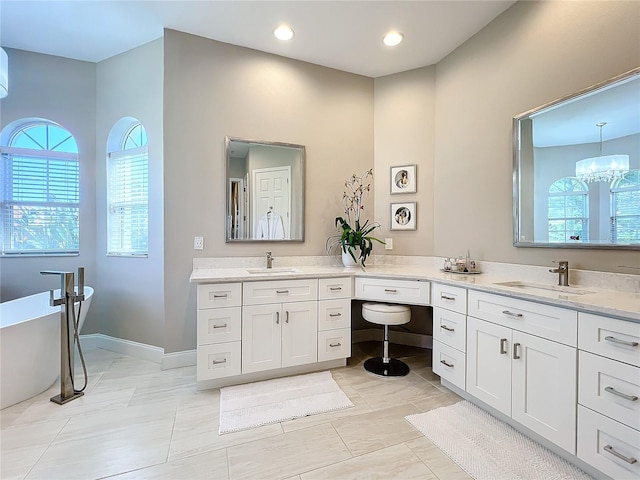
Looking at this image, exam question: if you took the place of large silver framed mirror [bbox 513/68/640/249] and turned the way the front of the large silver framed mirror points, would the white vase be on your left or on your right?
on your right

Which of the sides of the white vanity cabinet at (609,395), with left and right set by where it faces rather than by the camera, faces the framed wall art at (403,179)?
right

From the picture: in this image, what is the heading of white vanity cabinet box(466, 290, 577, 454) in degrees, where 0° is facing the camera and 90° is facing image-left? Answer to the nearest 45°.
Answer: approximately 45°

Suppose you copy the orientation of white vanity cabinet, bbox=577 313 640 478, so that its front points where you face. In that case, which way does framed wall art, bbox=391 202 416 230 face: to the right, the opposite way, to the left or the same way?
to the left

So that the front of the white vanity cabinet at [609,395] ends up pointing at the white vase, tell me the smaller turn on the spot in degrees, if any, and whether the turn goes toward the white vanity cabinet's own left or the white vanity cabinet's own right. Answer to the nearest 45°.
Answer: approximately 45° to the white vanity cabinet's own right

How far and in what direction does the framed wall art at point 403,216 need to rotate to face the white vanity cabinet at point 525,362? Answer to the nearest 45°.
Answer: approximately 45° to its left

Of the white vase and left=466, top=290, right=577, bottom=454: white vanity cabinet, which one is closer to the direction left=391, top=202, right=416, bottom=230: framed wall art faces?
the white vanity cabinet

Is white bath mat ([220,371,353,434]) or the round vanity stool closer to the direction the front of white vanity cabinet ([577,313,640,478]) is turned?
the white bath mat

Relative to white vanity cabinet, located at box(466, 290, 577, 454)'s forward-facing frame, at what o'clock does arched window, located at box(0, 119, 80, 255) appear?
The arched window is roughly at 1 o'clock from the white vanity cabinet.

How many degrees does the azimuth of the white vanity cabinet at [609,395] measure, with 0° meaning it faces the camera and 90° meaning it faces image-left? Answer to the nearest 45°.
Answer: approximately 45°

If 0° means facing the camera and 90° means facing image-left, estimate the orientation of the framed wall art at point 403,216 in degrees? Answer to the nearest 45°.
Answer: approximately 0°

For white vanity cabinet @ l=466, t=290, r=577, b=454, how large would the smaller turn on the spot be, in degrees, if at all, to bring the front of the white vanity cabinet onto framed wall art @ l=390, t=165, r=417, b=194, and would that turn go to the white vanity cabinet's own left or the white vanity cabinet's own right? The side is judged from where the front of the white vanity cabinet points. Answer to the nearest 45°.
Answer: approximately 90° to the white vanity cabinet's own right
